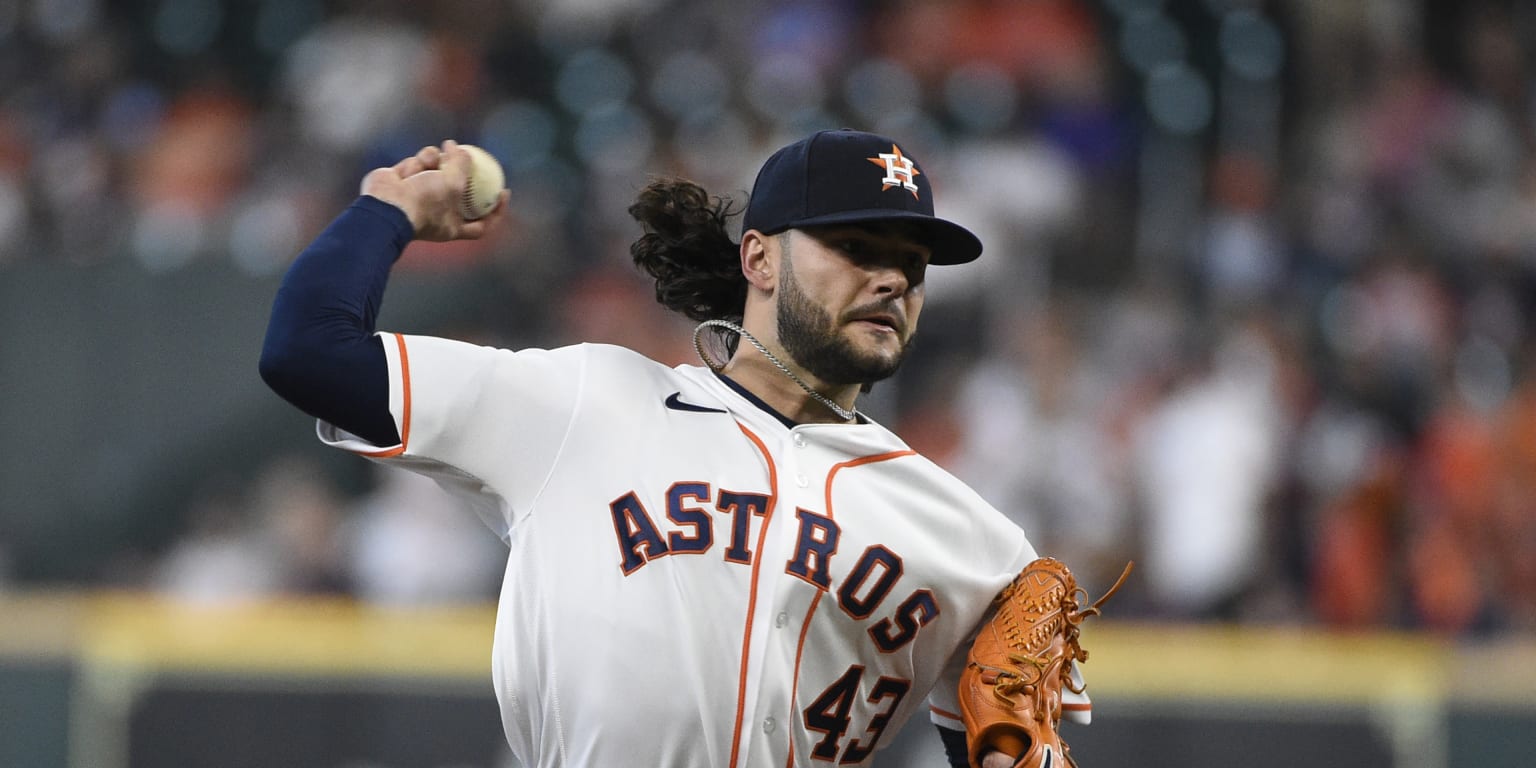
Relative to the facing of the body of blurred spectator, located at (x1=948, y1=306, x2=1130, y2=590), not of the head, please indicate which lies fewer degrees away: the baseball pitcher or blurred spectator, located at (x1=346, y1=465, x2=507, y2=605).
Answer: the baseball pitcher

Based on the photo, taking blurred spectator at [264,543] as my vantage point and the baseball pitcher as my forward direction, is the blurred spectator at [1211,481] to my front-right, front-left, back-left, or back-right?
front-left

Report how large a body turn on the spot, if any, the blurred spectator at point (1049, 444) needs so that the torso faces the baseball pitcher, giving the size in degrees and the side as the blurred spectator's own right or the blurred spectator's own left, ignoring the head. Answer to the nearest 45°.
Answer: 0° — they already face them

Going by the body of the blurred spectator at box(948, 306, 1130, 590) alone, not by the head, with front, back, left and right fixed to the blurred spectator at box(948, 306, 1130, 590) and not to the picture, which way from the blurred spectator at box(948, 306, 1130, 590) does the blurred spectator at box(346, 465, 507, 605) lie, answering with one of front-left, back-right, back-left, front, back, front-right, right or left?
right

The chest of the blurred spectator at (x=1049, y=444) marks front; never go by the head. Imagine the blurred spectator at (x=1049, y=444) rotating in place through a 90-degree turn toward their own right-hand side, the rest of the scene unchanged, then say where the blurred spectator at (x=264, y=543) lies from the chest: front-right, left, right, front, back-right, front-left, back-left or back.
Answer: front

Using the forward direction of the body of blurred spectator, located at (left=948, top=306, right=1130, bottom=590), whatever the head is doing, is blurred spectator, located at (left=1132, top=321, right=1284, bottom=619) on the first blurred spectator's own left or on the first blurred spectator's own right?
on the first blurred spectator's own left

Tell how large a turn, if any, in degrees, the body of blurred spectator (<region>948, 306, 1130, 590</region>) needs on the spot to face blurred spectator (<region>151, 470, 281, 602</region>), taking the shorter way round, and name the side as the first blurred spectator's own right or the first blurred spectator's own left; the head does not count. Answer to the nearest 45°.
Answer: approximately 90° to the first blurred spectator's own right

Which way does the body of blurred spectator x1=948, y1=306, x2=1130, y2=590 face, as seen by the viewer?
toward the camera
